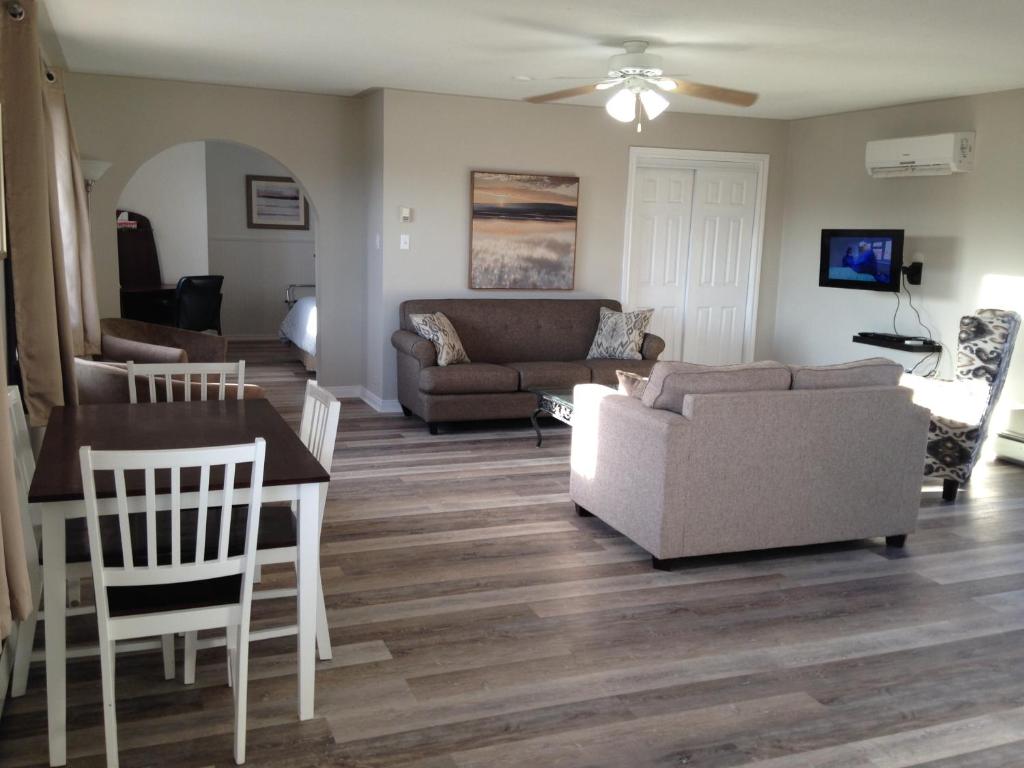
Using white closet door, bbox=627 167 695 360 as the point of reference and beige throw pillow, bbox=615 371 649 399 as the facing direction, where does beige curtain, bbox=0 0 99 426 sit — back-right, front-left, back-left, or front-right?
front-right

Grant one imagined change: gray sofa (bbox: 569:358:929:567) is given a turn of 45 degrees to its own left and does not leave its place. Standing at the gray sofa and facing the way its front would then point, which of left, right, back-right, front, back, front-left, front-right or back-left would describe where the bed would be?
front-right

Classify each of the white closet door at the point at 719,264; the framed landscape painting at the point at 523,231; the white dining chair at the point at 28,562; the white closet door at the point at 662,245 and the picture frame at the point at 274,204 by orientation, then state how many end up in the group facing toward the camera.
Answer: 4

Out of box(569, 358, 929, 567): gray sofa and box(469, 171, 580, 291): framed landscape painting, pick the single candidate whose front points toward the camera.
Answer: the framed landscape painting

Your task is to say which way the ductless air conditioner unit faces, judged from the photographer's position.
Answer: facing the viewer and to the left of the viewer

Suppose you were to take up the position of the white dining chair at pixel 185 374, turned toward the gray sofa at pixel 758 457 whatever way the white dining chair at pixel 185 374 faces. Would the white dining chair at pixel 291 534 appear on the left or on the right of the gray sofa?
right

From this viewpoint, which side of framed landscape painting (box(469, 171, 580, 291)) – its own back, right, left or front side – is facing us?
front

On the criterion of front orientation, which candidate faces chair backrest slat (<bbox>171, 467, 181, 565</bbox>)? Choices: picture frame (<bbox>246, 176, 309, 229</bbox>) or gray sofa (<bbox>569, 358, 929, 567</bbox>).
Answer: the picture frame

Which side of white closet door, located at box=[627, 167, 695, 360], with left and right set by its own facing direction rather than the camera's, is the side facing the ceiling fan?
front

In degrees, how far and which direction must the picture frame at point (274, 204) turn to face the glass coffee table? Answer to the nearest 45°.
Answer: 0° — it already faces it

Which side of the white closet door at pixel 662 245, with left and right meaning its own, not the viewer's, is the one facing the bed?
right

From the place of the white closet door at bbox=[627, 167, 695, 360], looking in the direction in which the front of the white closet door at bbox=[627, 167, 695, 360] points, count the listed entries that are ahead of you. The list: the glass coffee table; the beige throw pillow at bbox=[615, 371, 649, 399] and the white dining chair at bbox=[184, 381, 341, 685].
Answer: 3

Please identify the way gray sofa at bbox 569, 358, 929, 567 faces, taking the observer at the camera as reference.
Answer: facing away from the viewer and to the left of the viewer

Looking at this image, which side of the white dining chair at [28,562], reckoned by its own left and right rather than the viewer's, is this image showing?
right

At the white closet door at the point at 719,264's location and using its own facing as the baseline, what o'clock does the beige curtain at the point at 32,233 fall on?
The beige curtain is roughly at 1 o'clock from the white closet door.

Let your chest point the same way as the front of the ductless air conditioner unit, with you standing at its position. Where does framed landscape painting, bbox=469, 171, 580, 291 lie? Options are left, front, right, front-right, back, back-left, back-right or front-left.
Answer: front-right

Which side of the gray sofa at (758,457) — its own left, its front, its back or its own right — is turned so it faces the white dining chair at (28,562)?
left

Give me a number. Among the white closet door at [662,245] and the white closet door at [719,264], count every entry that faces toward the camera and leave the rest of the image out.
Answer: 2

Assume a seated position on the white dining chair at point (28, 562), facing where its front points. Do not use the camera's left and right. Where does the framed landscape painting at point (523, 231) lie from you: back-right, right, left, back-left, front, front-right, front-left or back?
front-left
